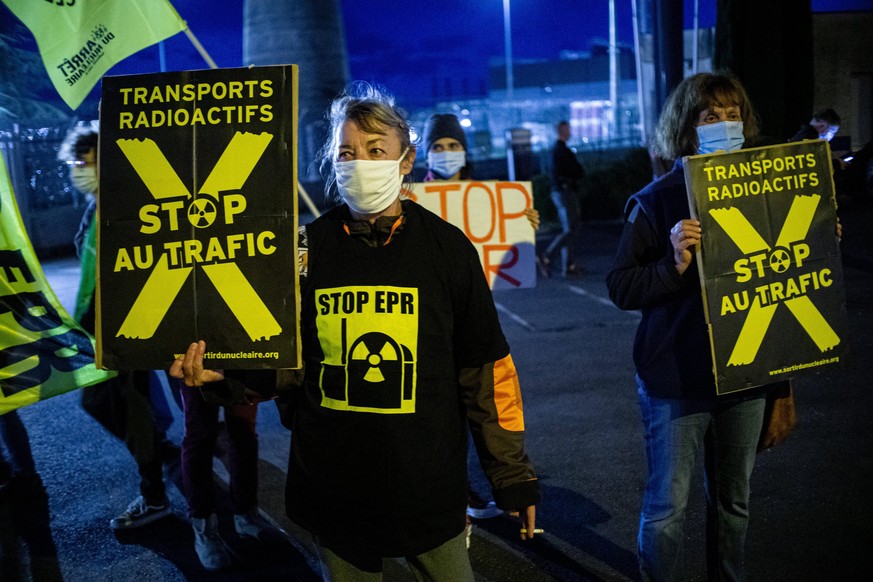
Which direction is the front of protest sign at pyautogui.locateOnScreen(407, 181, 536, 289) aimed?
toward the camera

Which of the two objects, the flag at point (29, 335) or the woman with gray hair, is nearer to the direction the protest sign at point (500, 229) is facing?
the woman with gray hair

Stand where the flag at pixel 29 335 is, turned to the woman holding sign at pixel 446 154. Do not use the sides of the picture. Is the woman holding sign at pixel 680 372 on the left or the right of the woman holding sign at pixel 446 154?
right

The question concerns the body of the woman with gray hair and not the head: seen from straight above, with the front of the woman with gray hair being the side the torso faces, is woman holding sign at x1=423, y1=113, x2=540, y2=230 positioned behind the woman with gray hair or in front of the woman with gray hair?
behind

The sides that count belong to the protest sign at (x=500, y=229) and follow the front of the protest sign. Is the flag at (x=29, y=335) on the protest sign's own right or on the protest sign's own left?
on the protest sign's own right

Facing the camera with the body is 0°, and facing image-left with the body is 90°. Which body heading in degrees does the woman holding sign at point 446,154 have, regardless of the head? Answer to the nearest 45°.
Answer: approximately 0°

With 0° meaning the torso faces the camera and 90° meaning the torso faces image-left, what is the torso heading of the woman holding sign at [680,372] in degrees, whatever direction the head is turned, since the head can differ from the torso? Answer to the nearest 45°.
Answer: approximately 315°

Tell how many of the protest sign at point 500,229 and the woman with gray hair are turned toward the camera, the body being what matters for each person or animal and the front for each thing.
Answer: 2

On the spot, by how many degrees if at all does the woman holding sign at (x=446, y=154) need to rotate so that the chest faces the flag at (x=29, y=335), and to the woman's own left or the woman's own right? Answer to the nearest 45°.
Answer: approximately 45° to the woman's own right

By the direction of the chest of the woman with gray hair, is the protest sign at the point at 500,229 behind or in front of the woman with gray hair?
behind

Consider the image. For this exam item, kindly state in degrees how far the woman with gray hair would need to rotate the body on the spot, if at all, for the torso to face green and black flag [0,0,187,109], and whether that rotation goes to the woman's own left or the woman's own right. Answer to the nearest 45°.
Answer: approximately 135° to the woman's own right
